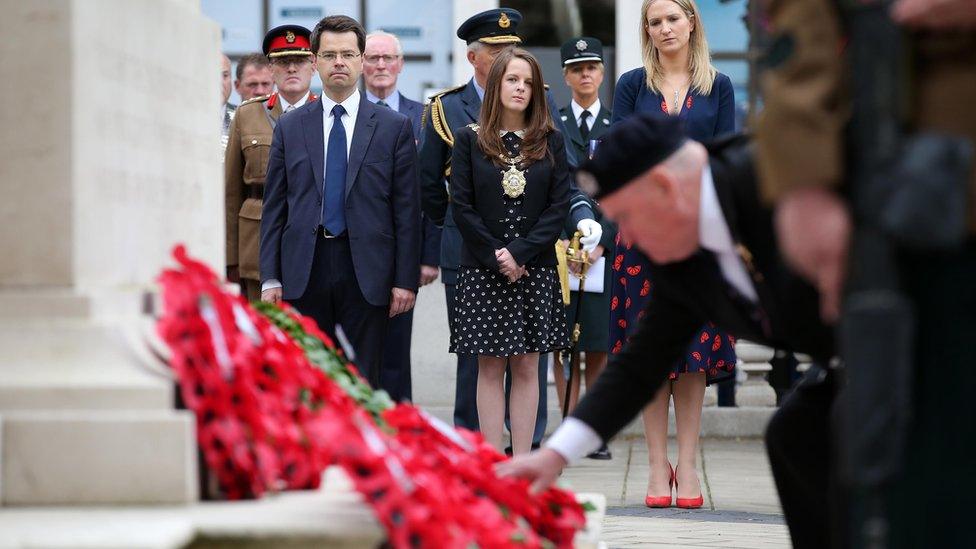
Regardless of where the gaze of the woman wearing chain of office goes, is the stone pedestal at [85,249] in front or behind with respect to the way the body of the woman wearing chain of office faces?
in front

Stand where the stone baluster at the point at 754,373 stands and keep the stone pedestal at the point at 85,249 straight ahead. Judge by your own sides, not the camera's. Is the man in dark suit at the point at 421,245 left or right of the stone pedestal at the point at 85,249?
right

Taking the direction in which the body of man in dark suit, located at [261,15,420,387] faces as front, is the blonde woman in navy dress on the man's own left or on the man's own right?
on the man's own left

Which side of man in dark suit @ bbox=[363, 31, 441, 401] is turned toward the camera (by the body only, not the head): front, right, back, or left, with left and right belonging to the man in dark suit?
front

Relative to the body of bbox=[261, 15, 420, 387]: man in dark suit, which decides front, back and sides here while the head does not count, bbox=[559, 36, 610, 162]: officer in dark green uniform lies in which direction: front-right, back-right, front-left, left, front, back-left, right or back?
back-left

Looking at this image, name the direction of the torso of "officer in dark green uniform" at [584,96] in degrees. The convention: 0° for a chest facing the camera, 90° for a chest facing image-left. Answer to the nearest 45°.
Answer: approximately 0°

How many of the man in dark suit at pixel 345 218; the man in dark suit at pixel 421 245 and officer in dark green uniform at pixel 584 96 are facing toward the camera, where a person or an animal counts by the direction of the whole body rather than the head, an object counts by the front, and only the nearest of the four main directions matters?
3

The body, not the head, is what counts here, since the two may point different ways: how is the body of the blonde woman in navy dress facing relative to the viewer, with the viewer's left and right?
facing the viewer
